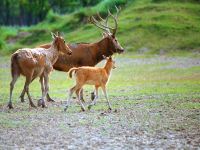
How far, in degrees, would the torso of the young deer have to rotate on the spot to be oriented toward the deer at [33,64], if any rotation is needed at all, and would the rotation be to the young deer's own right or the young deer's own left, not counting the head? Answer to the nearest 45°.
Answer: approximately 135° to the young deer's own left

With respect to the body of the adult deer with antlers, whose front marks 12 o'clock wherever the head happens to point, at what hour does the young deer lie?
The young deer is roughly at 3 o'clock from the adult deer with antlers.

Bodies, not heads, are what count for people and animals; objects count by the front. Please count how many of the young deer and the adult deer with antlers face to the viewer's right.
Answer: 2

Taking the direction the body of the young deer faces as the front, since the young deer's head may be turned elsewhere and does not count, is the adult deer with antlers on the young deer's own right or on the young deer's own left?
on the young deer's own left

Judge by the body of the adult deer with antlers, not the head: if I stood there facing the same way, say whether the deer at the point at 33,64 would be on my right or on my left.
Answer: on my right

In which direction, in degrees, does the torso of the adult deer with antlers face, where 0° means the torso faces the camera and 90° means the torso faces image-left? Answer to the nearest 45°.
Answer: approximately 270°

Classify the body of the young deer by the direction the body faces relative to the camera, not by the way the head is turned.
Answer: to the viewer's right

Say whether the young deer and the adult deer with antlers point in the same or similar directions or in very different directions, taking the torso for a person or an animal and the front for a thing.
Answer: same or similar directions
